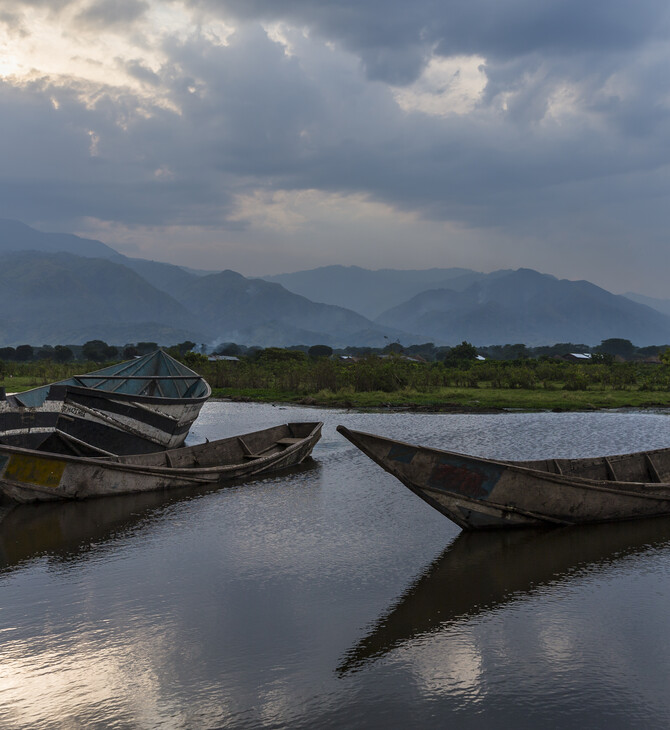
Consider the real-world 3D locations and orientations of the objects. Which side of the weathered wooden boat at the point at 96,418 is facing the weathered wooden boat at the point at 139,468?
right

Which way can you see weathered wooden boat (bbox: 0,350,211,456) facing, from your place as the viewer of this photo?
facing away from the viewer and to the right of the viewer

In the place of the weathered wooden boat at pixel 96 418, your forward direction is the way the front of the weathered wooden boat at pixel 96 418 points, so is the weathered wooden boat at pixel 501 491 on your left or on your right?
on your right
